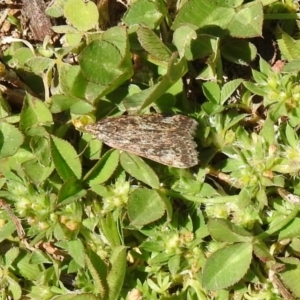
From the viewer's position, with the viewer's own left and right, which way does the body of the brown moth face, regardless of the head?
facing to the left of the viewer
